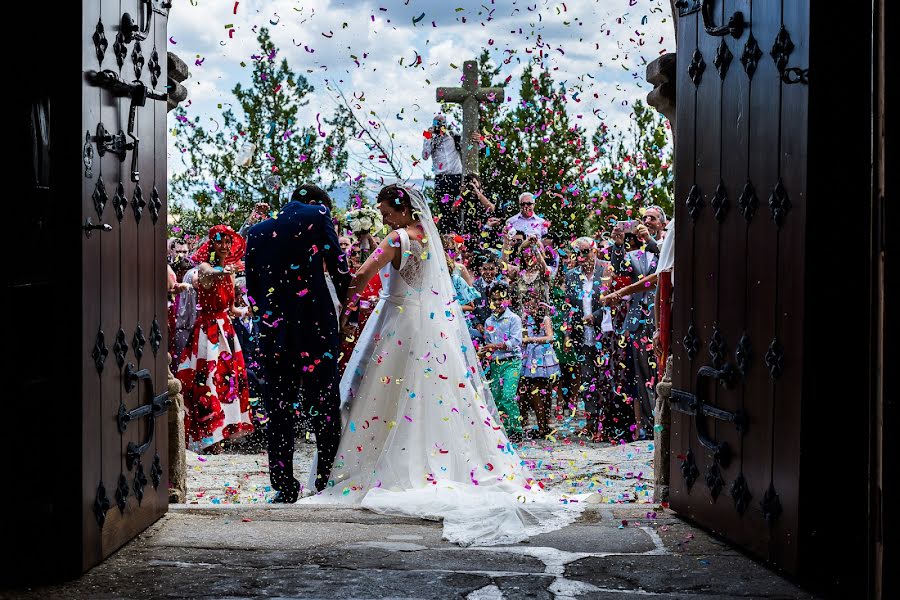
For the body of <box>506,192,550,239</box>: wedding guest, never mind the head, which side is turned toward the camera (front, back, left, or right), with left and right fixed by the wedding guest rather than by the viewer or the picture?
front

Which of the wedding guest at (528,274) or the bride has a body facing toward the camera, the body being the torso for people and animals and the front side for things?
the wedding guest

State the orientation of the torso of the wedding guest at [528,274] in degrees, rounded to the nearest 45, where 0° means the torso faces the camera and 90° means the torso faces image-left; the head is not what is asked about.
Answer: approximately 0°

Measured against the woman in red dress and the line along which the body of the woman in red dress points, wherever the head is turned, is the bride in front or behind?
in front

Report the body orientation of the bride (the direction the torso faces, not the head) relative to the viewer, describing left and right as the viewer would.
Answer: facing away from the viewer and to the left of the viewer

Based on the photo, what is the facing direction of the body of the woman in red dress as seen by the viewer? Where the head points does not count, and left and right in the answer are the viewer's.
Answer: facing the viewer and to the right of the viewer

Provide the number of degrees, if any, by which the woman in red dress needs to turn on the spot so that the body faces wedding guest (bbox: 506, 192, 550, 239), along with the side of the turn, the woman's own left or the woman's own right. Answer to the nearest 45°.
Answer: approximately 90° to the woman's own left

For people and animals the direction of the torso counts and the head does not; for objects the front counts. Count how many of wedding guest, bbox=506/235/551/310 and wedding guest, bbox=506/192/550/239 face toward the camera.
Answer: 2

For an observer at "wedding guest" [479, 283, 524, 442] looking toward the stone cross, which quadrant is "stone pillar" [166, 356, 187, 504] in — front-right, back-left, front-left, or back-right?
back-left

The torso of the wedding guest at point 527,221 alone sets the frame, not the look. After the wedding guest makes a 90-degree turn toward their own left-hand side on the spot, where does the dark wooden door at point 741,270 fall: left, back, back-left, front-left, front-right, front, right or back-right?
right

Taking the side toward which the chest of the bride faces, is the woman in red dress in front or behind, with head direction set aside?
in front

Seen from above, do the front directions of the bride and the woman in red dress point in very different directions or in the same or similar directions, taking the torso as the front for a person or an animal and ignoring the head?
very different directions

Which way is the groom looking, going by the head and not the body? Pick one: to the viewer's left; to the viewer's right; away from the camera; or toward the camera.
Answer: away from the camera

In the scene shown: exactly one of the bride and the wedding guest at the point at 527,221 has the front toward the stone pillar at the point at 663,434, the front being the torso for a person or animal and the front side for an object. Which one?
the wedding guest

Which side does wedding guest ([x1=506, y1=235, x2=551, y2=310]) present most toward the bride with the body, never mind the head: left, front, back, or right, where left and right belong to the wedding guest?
front

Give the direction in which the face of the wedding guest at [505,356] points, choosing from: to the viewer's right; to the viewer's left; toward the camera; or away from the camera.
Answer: toward the camera

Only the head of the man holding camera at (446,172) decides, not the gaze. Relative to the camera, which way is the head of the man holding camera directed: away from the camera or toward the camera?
toward the camera

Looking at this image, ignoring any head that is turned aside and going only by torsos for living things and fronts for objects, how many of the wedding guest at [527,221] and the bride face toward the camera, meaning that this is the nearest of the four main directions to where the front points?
1

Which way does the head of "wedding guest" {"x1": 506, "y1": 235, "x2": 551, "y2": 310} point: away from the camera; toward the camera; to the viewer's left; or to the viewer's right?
toward the camera

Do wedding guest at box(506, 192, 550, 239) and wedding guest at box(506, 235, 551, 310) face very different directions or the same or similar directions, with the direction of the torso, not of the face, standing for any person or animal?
same or similar directions
